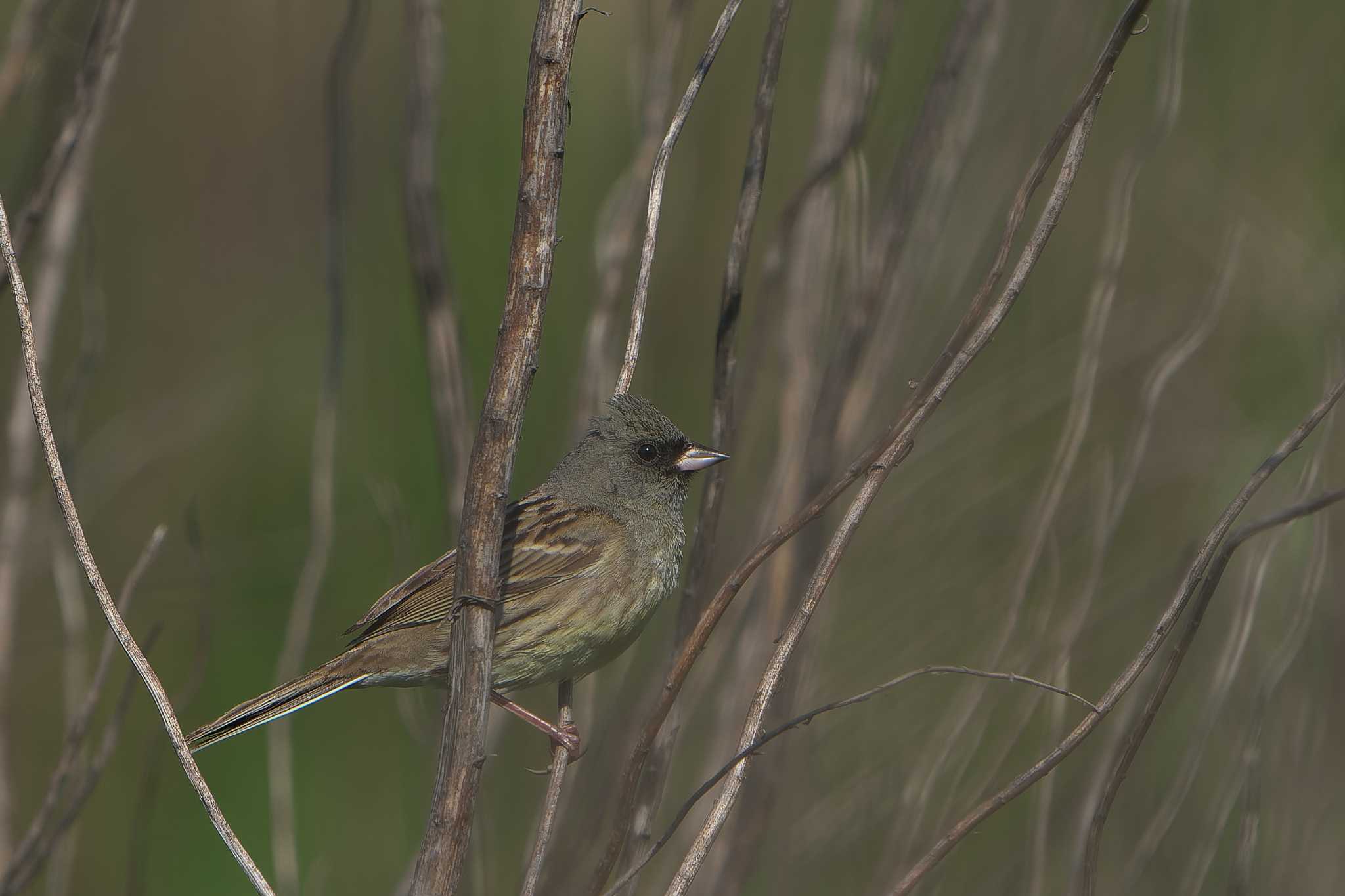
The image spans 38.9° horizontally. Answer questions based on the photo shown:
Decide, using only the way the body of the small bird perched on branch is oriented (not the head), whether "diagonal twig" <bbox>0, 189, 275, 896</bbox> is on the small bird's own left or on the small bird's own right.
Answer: on the small bird's own right

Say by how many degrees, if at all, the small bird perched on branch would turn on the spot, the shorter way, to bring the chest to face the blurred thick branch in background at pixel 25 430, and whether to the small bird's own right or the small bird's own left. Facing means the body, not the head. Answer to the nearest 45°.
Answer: approximately 180°

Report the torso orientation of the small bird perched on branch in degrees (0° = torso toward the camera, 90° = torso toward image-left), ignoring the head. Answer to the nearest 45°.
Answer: approximately 270°

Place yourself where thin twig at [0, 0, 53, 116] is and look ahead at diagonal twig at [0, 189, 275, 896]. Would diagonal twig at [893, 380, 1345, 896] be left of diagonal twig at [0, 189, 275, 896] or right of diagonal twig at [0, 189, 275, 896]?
left
